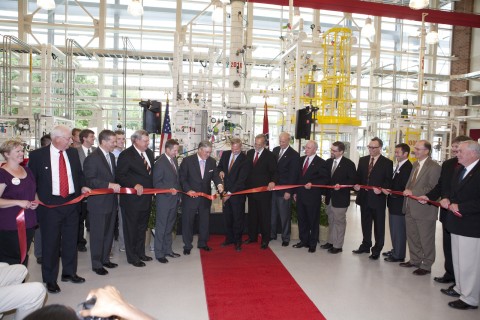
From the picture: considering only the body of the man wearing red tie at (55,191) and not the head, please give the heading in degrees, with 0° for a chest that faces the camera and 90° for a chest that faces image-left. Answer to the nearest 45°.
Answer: approximately 315°

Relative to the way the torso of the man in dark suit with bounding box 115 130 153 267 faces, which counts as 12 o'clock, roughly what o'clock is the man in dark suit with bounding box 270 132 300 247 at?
the man in dark suit with bounding box 270 132 300 247 is roughly at 10 o'clock from the man in dark suit with bounding box 115 130 153 267.

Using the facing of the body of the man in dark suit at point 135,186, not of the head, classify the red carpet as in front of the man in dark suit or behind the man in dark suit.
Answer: in front

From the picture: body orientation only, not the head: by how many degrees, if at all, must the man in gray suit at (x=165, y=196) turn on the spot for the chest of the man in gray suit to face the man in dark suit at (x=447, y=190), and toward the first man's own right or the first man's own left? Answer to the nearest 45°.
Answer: approximately 45° to the first man's own left

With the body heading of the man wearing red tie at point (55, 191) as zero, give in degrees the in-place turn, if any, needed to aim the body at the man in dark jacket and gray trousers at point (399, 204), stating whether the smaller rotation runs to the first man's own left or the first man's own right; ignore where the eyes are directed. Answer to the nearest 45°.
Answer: approximately 45° to the first man's own left

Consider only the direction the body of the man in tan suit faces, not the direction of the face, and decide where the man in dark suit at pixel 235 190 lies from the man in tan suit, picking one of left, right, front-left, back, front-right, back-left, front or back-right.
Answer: front-right

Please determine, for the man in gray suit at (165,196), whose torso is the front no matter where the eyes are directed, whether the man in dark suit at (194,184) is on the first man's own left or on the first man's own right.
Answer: on the first man's own left

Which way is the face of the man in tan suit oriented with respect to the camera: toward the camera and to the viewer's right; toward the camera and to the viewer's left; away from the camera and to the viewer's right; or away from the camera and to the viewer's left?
toward the camera and to the viewer's left

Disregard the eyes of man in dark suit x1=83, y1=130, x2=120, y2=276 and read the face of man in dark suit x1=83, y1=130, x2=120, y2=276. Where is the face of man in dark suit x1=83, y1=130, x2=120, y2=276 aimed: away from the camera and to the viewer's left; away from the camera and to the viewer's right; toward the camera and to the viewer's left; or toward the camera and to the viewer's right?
toward the camera and to the viewer's right

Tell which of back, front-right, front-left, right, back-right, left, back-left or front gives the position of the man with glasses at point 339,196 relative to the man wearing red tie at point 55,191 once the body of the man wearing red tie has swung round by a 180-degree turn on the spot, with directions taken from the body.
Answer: back-right

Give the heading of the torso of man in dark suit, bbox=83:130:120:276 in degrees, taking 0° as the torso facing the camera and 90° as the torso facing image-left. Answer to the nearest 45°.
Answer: approximately 315°

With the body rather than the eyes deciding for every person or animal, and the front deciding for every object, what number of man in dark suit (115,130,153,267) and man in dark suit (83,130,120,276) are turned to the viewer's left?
0

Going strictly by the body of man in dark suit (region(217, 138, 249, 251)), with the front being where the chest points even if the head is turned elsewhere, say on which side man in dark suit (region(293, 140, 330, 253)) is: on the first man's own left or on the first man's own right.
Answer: on the first man's own left
